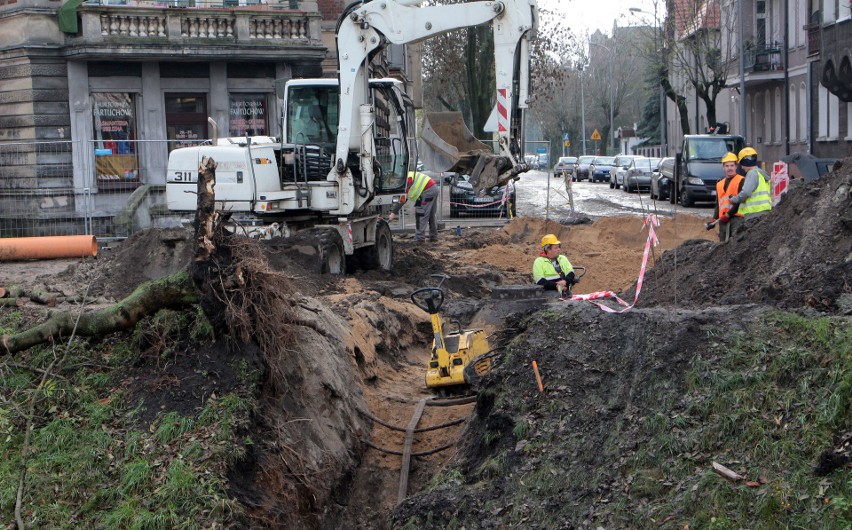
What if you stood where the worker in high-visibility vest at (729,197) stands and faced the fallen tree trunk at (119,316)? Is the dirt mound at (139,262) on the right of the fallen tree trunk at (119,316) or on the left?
right

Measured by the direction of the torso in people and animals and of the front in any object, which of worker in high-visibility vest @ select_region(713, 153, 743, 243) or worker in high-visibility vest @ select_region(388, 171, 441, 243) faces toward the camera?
worker in high-visibility vest @ select_region(713, 153, 743, 243)

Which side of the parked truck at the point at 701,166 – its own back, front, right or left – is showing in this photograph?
front

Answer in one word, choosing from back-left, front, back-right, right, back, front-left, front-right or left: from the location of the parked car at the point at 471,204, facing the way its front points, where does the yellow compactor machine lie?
front

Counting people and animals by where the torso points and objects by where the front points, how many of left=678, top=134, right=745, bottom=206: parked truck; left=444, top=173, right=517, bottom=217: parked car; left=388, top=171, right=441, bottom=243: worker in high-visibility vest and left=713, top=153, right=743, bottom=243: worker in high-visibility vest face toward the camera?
3

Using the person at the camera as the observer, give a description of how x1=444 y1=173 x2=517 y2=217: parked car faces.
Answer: facing the viewer

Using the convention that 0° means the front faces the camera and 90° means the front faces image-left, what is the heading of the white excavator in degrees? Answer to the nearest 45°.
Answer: approximately 315°

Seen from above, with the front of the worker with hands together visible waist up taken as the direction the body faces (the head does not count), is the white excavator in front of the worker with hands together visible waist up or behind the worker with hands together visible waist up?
behind

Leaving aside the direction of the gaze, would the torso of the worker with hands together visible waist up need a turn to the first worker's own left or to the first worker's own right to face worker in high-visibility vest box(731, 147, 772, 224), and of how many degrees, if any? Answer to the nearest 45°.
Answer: approximately 90° to the first worker's own left

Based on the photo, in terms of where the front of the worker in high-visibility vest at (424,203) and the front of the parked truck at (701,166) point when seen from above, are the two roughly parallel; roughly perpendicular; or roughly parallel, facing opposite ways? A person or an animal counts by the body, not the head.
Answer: roughly perpendicular
